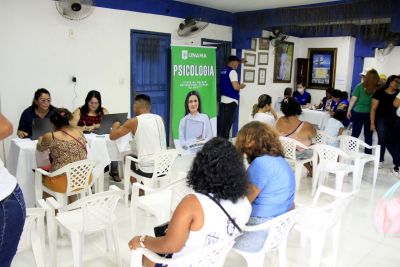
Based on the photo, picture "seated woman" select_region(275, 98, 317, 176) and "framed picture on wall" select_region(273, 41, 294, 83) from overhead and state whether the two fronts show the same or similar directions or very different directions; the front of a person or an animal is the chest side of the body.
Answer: very different directions

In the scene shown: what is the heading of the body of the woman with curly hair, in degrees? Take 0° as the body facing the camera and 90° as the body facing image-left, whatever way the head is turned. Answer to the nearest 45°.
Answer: approximately 135°

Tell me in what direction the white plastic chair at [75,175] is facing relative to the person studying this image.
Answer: facing away from the viewer and to the left of the viewer

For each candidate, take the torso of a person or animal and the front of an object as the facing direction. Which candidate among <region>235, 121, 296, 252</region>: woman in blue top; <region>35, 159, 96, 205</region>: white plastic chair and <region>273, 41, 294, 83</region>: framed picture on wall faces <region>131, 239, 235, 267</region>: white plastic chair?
the framed picture on wall

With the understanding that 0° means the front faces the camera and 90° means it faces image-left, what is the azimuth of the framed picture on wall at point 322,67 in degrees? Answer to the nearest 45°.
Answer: approximately 0°

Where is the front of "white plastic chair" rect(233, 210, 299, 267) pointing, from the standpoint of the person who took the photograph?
facing away from the viewer and to the left of the viewer

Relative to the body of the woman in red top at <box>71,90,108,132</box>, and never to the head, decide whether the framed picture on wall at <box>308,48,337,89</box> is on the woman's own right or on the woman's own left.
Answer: on the woman's own left

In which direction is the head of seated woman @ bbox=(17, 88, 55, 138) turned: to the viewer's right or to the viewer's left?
to the viewer's right

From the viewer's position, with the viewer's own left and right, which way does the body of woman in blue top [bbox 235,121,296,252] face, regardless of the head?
facing away from the viewer and to the left of the viewer

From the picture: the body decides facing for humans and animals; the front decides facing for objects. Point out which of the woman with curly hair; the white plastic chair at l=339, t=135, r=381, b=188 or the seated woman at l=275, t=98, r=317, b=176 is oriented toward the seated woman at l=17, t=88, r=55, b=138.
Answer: the woman with curly hair
